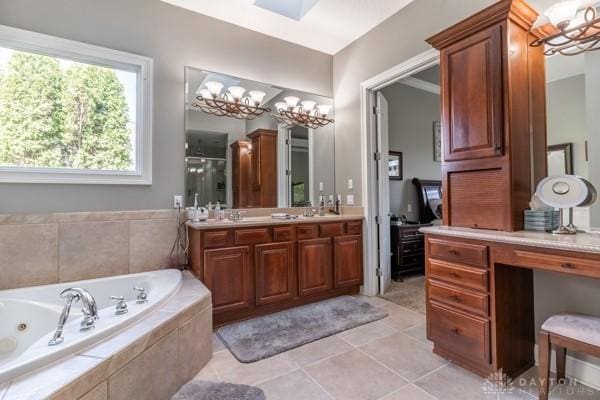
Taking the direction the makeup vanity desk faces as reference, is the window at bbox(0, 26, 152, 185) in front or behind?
in front

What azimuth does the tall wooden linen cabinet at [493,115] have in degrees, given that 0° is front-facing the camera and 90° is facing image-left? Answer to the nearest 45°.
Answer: approximately 45°

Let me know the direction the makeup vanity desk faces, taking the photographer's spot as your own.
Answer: facing the viewer and to the left of the viewer

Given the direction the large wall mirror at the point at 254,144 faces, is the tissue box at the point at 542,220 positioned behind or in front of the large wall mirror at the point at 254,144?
in front

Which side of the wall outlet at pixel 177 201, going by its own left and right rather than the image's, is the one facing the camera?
front

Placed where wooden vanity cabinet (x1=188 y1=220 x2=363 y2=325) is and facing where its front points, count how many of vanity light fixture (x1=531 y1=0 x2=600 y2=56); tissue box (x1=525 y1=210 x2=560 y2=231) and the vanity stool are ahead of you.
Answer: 3

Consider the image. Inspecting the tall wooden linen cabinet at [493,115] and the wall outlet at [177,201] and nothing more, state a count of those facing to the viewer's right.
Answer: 0

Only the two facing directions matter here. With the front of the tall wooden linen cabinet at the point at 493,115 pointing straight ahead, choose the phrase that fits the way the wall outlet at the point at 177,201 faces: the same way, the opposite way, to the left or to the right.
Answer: to the left

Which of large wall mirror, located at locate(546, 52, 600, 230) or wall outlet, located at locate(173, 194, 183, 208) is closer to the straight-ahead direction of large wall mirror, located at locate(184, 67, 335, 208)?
the large wall mirror

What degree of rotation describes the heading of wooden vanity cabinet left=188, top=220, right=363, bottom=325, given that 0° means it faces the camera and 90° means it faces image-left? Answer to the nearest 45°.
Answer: approximately 315°

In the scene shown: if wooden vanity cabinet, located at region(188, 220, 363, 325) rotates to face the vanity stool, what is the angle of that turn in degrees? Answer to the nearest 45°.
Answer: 0° — it already faces it

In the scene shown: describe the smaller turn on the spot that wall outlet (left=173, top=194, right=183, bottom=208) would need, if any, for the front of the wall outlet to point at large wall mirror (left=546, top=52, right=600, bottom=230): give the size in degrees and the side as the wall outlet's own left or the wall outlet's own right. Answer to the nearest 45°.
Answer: approximately 45° to the wall outlet's own left

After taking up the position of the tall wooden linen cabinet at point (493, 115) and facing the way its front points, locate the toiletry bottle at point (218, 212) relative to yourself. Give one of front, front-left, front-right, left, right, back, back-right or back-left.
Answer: front-right

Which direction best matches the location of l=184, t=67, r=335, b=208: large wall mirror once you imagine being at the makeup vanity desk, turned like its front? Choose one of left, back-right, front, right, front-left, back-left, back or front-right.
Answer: front-right
